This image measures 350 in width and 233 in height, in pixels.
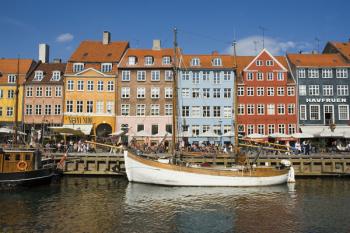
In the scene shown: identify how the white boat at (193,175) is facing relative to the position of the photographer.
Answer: facing to the left of the viewer

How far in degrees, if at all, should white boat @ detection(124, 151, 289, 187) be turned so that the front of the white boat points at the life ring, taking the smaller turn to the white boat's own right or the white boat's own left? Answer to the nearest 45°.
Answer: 0° — it already faces it
